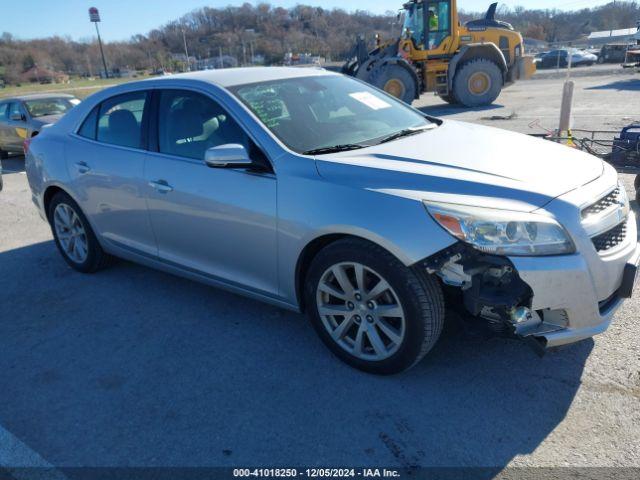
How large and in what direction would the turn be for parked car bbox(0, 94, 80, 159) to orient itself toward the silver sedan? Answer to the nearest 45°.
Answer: approximately 45° to its right

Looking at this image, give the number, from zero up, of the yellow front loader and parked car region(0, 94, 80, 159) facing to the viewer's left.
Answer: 1

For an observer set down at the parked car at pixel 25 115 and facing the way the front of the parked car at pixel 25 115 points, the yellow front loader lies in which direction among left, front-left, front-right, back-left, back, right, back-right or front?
front-left

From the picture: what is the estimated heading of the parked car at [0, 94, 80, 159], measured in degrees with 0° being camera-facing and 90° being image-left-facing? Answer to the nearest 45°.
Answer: approximately 315°

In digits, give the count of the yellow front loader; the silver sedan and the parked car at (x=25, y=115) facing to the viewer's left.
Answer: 1

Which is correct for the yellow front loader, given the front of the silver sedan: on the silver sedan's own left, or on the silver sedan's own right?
on the silver sedan's own left

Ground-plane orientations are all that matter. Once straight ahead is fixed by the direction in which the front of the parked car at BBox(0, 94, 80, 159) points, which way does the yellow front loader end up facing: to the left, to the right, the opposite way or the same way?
the opposite way

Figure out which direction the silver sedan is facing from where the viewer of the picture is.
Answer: facing the viewer and to the right of the viewer

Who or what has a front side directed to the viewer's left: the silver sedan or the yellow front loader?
the yellow front loader

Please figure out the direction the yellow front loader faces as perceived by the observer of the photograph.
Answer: facing to the left of the viewer

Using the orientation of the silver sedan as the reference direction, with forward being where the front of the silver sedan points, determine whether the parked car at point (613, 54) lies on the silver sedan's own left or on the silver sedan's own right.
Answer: on the silver sedan's own left
